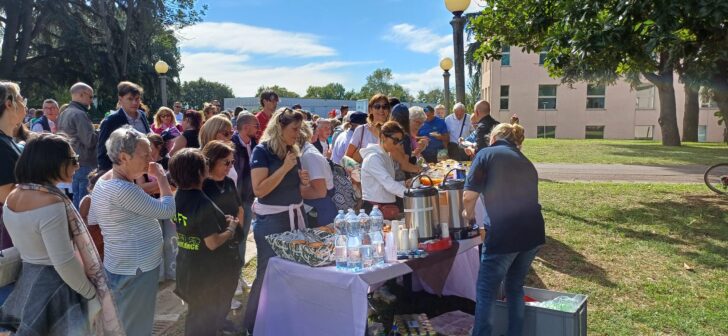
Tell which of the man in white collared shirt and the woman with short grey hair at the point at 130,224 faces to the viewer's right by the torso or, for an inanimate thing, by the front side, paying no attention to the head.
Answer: the woman with short grey hair

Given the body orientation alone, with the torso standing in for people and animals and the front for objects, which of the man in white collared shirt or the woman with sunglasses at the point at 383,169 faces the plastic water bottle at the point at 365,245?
the man in white collared shirt

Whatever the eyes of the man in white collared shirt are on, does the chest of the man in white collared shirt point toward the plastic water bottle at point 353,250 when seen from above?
yes

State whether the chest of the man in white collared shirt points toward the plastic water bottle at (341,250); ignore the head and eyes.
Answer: yes

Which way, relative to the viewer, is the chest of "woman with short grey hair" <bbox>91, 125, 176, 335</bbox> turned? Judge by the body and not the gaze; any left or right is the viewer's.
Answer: facing to the right of the viewer

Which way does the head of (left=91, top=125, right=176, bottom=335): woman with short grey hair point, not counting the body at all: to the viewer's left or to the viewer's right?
to the viewer's right

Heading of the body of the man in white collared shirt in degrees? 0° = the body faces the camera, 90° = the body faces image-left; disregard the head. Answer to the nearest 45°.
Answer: approximately 0°

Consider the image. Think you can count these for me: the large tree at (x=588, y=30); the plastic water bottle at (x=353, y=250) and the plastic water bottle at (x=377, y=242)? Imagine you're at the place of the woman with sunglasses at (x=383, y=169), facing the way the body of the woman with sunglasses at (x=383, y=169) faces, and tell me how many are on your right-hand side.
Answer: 2

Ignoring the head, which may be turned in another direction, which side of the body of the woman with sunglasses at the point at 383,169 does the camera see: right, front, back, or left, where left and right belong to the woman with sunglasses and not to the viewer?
right
